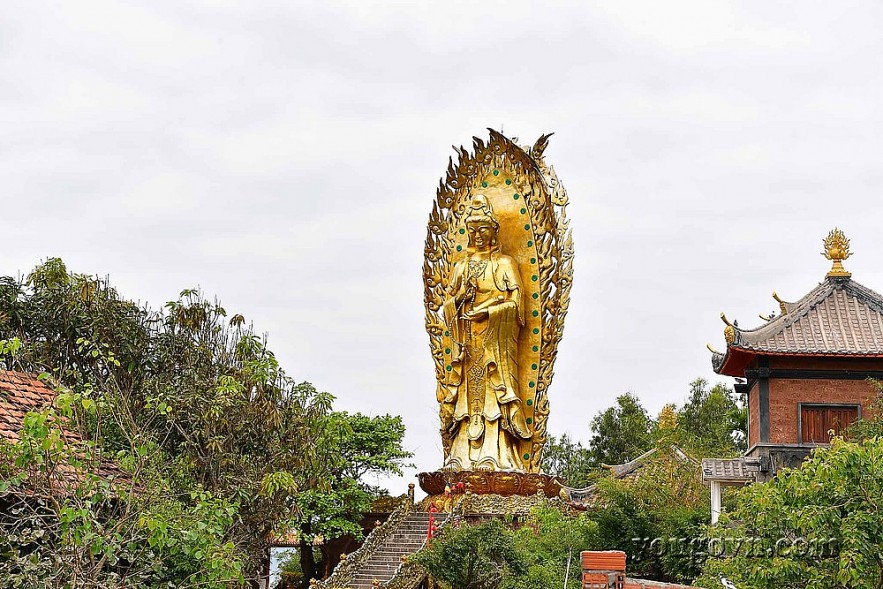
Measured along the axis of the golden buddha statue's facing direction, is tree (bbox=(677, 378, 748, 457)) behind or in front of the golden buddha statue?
behind

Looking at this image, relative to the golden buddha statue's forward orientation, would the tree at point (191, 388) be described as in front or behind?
in front

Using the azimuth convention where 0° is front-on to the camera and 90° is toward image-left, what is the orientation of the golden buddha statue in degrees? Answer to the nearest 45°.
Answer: approximately 45°

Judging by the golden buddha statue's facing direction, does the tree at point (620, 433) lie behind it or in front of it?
behind

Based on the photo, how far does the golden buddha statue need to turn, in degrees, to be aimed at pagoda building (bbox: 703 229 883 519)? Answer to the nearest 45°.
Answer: approximately 90° to its left

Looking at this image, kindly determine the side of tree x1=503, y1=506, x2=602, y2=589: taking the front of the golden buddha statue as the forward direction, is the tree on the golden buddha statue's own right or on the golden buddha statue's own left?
on the golden buddha statue's own left
